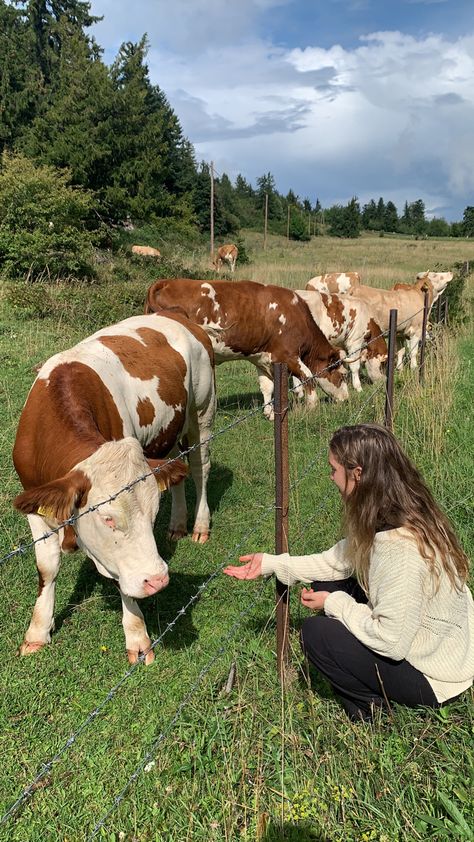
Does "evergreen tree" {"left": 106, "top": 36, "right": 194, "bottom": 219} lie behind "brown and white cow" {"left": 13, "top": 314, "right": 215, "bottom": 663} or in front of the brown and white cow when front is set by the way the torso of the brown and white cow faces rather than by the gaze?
behind

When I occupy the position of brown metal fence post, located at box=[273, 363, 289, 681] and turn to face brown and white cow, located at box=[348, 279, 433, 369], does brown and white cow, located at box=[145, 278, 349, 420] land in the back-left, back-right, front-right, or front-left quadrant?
front-left

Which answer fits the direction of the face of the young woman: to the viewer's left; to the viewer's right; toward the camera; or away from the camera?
to the viewer's left

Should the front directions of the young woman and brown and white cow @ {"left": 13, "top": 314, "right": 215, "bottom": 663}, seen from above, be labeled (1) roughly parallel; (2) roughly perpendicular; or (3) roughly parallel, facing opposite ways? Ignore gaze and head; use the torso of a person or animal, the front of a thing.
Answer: roughly perpendicular

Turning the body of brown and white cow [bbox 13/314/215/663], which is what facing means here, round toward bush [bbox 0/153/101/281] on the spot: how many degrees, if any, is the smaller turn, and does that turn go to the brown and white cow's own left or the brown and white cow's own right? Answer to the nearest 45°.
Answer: approximately 135° to the brown and white cow's own right

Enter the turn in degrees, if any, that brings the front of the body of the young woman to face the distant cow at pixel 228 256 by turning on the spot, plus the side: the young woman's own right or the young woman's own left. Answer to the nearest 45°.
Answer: approximately 90° to the young woman's own right

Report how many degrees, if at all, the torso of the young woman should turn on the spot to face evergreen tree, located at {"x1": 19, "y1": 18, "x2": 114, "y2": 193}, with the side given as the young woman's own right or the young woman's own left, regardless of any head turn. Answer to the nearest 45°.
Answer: approximately 45° to the young woman's own right

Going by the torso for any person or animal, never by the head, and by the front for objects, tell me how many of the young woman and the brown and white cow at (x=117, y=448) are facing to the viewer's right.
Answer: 0

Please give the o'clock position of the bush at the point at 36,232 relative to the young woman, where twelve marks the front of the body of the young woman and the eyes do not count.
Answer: The bush is roughly at 2 o'clock from the young woman.

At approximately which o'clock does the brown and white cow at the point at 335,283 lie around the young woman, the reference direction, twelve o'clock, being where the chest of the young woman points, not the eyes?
The brown and white cow is roughly at 3 o'clock from the young woman.

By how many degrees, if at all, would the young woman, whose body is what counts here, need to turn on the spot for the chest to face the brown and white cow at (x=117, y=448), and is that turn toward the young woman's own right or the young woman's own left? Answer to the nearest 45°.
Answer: approximately 45° to the young woman's own right

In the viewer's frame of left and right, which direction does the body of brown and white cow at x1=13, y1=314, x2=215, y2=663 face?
facing the viewer and to the left of the viewer

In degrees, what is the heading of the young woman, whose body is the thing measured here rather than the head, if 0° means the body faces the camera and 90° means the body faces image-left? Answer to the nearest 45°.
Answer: approximately 90°

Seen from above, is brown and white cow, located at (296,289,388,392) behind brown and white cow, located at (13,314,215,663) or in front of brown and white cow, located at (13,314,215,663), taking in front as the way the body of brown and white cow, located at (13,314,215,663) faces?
behind

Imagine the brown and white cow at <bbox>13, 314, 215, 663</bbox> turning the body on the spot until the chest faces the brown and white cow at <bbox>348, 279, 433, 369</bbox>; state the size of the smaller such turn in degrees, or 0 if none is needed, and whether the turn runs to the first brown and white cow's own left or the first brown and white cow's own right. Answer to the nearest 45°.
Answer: approximately 180°

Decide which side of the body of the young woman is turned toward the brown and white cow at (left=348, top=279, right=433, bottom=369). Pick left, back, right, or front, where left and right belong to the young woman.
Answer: right
